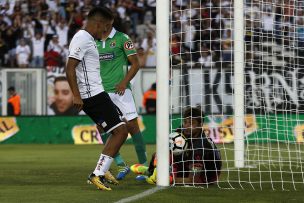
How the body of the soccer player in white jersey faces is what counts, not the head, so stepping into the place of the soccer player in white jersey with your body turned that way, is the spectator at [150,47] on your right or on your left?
on your left

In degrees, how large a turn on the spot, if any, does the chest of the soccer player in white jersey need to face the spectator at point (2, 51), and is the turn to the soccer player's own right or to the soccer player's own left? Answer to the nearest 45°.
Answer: approximately 90° to the soccer player's own left

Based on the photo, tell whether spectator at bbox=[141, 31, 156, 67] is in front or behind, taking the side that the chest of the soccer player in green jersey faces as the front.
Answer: behind

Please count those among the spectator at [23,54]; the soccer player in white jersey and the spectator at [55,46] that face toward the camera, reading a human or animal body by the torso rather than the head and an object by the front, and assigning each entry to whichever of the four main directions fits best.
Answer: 2

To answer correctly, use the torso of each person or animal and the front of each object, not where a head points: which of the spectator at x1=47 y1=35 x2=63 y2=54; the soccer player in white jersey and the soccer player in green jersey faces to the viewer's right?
the soccer player in white jersey

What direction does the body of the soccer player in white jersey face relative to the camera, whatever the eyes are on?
to the viewer's right

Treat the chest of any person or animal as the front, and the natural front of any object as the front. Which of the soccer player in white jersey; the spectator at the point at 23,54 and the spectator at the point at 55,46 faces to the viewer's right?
the soccer player in white jersey

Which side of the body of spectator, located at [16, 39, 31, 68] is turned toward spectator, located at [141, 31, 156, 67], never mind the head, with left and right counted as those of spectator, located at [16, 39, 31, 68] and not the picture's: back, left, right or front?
left

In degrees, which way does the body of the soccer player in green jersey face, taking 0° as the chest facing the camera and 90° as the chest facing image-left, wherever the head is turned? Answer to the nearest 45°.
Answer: approximately 45°
